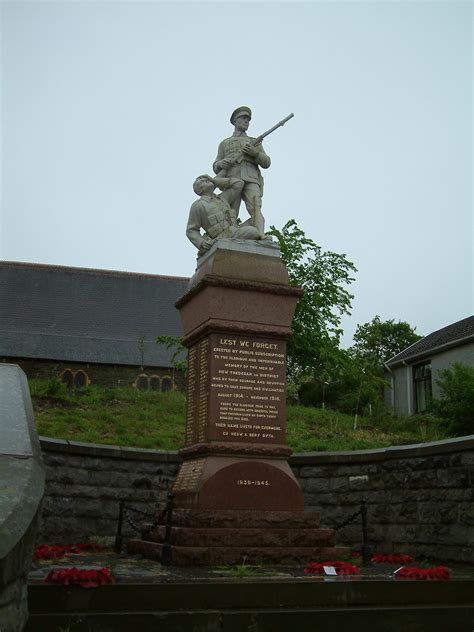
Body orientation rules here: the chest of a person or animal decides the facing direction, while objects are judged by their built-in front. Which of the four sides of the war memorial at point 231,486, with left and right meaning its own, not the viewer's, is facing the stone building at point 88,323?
back

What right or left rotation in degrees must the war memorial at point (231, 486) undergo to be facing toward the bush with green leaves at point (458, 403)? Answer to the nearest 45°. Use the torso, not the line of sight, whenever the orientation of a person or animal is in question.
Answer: approximately 135° to its left

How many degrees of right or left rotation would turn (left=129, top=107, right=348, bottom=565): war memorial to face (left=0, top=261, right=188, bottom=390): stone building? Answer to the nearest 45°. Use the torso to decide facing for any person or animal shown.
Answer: approximately 180°

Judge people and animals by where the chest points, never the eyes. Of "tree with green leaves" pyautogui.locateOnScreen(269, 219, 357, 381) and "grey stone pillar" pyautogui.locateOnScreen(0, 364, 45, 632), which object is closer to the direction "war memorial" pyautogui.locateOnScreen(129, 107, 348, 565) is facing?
the grey stone pillar

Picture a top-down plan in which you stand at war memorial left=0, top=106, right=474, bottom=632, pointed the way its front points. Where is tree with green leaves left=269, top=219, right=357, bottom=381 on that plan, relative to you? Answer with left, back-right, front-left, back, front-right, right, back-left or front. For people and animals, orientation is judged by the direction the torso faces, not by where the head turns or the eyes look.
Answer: back

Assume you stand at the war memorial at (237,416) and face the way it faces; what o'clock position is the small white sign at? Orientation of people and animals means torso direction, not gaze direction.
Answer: The small white sign is roughly at 11 o'clock from the war memorial.

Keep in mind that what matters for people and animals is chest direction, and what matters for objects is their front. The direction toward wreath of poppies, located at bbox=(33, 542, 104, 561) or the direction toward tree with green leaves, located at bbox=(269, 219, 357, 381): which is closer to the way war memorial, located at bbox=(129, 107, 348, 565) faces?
the wreath of poppies

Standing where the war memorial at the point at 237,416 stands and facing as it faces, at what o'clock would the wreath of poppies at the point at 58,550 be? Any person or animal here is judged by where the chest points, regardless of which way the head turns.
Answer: The wreath of poppies is roughly at 3 o'clock from the war memorial.

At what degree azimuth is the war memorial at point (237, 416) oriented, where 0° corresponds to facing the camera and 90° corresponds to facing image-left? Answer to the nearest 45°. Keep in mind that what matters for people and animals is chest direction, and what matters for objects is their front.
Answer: approximately 0°

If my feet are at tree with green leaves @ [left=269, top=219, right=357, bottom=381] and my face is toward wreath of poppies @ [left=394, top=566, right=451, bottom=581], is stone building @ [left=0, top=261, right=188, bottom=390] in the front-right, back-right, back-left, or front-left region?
back-right
